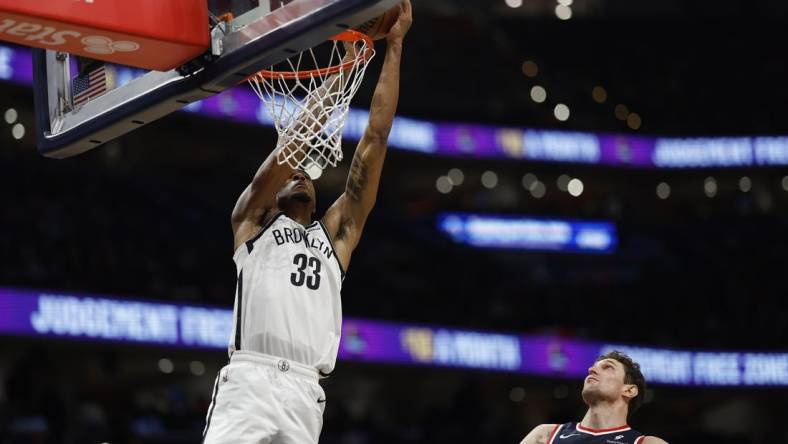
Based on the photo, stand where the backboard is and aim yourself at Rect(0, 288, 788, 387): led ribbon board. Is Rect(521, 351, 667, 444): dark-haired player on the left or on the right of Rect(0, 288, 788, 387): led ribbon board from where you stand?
right

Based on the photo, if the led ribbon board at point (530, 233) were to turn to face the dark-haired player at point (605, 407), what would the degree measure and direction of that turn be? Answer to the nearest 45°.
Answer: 0° — it already faces them

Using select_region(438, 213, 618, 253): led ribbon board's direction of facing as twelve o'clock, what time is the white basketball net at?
The white basketball net is roughly at 12 o'clock from the led ribbon board.

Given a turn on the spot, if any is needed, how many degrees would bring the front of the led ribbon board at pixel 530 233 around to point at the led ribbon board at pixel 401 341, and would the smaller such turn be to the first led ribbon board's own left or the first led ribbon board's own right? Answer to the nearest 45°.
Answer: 0° — it already faces it

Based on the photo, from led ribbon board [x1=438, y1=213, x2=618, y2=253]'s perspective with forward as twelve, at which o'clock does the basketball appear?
The basketball is roughly at 12 o'clock from the led ribbon board.

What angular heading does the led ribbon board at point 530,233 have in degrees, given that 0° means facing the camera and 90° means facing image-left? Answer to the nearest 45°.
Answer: approximately 0°

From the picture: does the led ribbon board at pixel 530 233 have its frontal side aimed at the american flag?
yes

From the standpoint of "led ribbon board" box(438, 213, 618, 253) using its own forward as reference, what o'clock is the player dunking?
The player dunking is roughly at 12 o'clock from the led ribbon board.

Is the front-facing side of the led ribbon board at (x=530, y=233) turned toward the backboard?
yes
